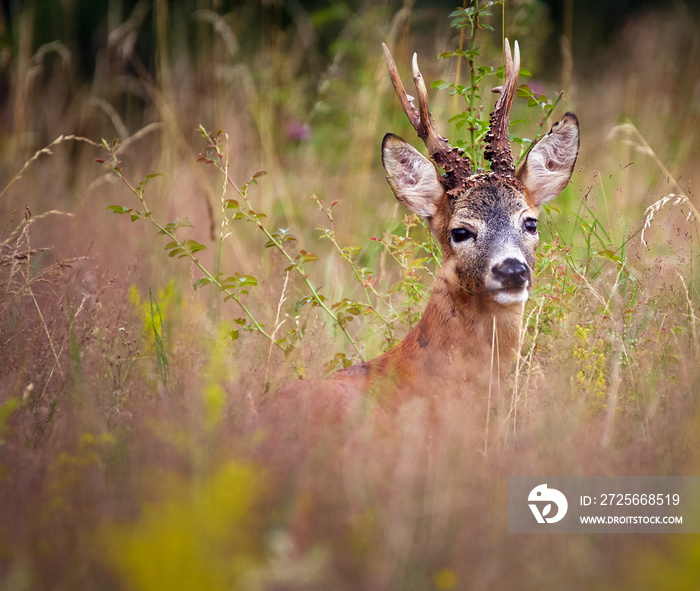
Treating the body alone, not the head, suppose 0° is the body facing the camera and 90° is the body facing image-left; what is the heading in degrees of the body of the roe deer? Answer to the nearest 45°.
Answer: approximately 315°
